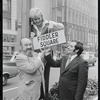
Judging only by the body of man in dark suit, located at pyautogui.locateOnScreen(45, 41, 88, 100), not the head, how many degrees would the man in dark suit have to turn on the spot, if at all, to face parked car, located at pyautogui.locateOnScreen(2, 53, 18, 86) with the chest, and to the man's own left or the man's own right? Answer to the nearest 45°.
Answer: approximately 45° to the man's own right

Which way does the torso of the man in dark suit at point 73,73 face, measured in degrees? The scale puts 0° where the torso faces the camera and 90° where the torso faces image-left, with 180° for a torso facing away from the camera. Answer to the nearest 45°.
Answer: approximately 45°
